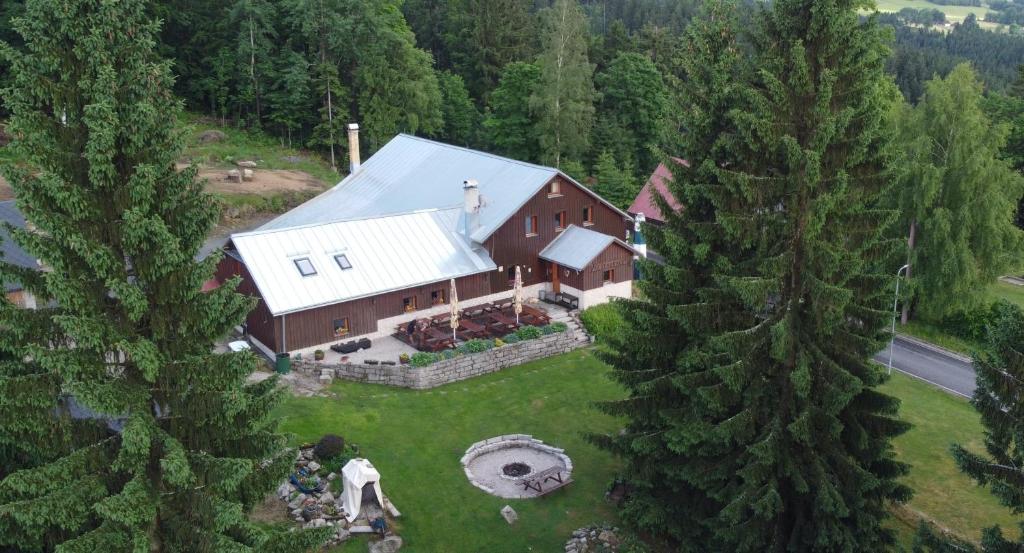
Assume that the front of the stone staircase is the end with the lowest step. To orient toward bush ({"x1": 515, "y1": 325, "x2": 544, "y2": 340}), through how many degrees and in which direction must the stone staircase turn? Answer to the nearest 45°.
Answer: approximately 90° to its right

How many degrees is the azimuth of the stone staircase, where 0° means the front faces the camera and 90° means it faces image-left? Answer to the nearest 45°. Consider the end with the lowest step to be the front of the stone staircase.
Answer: approximately 315°

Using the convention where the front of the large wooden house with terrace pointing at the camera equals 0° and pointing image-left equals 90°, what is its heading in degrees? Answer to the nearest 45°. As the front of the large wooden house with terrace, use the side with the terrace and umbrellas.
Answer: approximately 315°

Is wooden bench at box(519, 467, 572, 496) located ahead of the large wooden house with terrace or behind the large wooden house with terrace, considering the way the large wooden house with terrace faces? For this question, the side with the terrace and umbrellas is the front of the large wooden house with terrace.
ahead

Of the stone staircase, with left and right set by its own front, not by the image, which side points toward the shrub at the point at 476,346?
right

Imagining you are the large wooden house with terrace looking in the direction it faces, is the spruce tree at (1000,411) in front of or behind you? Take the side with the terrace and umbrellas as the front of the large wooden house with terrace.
in front

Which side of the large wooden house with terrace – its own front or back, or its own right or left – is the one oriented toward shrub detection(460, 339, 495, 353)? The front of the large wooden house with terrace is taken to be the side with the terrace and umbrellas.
front

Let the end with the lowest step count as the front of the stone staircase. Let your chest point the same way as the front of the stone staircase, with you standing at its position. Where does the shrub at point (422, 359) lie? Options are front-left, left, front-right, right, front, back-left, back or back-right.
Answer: right

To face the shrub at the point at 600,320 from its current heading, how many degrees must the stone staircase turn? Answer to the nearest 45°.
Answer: approximately 45° to its left
